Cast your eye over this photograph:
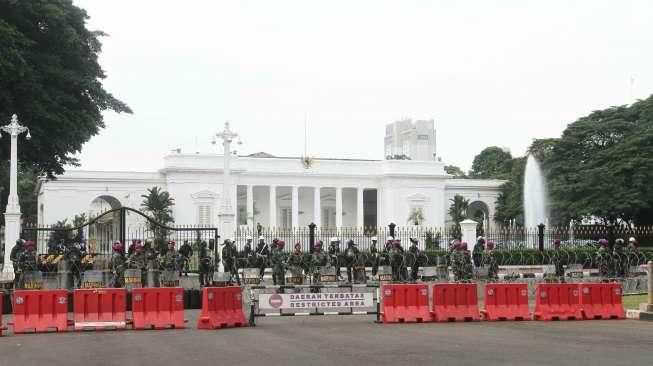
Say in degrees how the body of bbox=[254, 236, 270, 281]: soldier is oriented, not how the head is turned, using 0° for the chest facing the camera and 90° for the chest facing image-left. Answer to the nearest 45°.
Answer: approximately 0°

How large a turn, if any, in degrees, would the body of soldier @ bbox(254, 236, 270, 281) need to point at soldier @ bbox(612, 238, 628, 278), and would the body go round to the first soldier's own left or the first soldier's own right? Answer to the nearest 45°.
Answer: approximately 90° to the first soldier's own left

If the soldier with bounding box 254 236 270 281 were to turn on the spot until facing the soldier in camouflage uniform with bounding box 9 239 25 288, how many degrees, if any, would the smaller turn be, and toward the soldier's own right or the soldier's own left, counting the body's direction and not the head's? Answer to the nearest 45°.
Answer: approximately 45° to the soldier's own right

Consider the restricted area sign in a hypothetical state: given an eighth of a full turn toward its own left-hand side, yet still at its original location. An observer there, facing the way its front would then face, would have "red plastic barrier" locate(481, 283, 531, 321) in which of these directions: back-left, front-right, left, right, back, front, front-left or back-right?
front-left

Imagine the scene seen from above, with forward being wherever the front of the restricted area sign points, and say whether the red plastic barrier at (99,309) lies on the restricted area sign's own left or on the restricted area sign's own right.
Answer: on the restricted area sign's own right

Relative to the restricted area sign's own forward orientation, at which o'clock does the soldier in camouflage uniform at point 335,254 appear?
The soldier in camouflage uniform is roughly at 6 o'clock from the restricted area sign.

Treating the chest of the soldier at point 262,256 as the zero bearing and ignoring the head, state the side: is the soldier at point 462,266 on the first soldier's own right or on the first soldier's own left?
on the first soldier's own left

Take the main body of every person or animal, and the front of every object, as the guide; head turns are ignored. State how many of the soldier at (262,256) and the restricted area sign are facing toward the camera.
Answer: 2

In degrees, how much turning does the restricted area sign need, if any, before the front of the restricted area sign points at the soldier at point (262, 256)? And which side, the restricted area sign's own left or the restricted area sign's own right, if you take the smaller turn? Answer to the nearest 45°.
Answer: approximately 180°

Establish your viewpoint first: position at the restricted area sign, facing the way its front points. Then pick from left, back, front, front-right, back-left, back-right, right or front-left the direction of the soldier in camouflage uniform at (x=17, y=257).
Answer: back-right

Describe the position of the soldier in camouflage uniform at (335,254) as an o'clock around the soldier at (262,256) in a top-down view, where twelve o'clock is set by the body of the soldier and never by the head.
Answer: The soldier in camouflage uniform is roughly at 9 o'clock from the soldier.

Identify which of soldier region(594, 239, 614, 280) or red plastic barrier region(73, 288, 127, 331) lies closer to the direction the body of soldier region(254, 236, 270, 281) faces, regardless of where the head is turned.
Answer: the red plastic barrier

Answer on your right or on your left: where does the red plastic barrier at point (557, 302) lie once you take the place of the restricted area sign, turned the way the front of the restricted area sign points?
on your left

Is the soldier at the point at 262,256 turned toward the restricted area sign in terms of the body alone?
yes

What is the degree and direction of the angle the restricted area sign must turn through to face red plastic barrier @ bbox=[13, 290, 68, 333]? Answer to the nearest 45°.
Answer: approximately 90° to its right

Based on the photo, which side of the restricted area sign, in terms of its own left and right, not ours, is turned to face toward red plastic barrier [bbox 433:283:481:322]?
left
